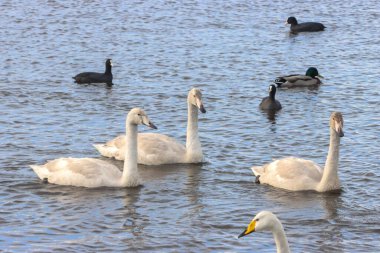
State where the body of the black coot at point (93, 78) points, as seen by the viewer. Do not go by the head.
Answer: to the viewer's right

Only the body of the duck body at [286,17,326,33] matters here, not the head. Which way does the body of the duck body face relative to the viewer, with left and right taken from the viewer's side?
facing to the left of the viewer

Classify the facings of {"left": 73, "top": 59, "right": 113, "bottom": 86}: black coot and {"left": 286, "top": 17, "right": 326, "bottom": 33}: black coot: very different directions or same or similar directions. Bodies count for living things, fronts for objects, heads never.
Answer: very different directions

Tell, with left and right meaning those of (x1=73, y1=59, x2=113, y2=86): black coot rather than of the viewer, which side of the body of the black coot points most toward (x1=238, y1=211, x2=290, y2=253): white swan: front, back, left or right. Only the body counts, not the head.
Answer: right

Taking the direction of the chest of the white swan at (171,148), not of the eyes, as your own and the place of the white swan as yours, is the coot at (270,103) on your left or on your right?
on your left

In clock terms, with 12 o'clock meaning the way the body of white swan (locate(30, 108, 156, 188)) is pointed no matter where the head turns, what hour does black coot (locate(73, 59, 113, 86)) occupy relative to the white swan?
The black coot is roughly at 9 o'clock from the white swan.

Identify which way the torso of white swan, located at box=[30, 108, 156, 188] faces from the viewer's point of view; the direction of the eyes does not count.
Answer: to the viewer's right

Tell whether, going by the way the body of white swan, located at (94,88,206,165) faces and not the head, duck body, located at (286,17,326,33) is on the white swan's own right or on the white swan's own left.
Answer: on the white swan's own left

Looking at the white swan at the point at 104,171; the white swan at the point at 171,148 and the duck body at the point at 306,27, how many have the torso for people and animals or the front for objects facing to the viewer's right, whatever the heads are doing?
2
